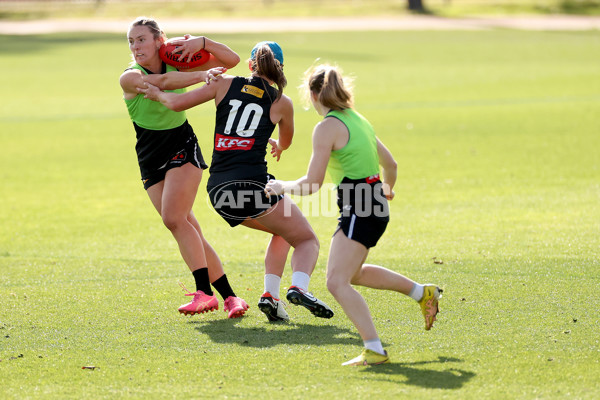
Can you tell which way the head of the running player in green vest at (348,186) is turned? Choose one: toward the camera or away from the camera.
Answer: away from the camera

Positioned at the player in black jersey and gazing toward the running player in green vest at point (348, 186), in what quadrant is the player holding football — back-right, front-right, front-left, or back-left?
back-right

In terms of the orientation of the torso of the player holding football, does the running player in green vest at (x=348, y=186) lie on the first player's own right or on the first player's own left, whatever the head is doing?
on the first player's own left

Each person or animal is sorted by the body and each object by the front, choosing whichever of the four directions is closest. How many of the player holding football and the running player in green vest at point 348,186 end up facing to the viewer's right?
0

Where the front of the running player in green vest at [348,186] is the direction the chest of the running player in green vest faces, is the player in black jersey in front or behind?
in front

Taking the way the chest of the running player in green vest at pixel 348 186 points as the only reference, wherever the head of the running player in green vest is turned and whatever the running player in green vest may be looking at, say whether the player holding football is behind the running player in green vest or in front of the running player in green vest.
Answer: in front

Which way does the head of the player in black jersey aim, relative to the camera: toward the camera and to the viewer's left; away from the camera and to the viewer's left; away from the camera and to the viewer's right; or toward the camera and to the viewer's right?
away from the camera and to the viewer's left

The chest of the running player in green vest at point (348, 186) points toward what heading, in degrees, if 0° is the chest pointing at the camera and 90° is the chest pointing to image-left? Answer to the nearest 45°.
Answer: approximately 135°

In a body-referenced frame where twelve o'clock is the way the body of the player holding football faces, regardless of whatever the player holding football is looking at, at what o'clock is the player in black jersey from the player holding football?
The player in black jersey is roughly at 9 o'clock from the player holding football.

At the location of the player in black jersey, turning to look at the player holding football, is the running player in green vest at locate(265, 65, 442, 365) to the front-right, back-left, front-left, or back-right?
back-left
